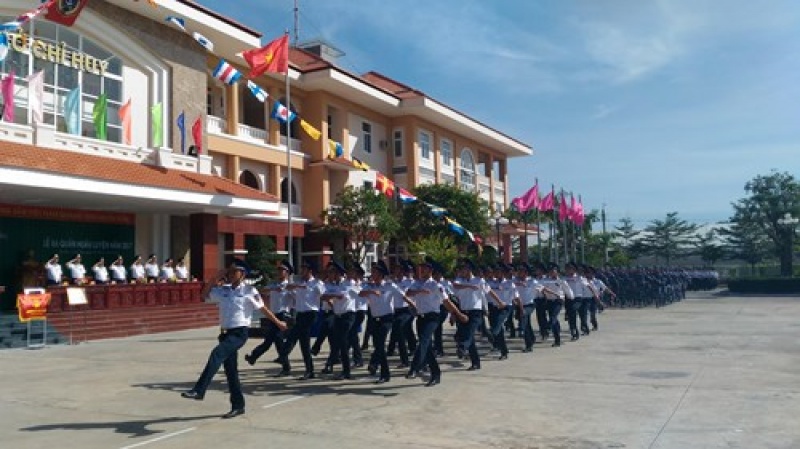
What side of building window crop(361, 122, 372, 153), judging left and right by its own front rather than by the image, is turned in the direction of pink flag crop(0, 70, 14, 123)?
right

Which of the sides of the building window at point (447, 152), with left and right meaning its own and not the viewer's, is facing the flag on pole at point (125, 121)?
right

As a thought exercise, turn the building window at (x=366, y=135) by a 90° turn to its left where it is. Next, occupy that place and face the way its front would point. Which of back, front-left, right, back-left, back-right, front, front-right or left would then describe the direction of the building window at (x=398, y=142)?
front

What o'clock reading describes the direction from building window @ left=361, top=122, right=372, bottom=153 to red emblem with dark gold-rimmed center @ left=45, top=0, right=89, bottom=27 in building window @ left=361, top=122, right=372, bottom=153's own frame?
The red emblem with dark gold-rimmed center is roughly at 2 o'clock from the building window.

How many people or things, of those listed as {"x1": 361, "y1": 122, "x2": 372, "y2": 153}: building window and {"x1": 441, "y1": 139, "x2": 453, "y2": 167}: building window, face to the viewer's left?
0

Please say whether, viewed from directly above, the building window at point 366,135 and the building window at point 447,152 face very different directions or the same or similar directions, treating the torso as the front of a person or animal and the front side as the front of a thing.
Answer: same or similar directions

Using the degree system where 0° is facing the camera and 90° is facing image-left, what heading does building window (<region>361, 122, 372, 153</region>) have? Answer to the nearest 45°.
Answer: approximately 315°

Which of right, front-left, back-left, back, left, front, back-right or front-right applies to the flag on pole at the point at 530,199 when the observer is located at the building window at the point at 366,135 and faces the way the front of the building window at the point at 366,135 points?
left

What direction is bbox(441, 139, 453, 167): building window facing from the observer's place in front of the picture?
facing the viewer and to the right of the viewer

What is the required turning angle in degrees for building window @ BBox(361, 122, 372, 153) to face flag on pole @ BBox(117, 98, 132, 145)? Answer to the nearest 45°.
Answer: approximately 90° to its right
